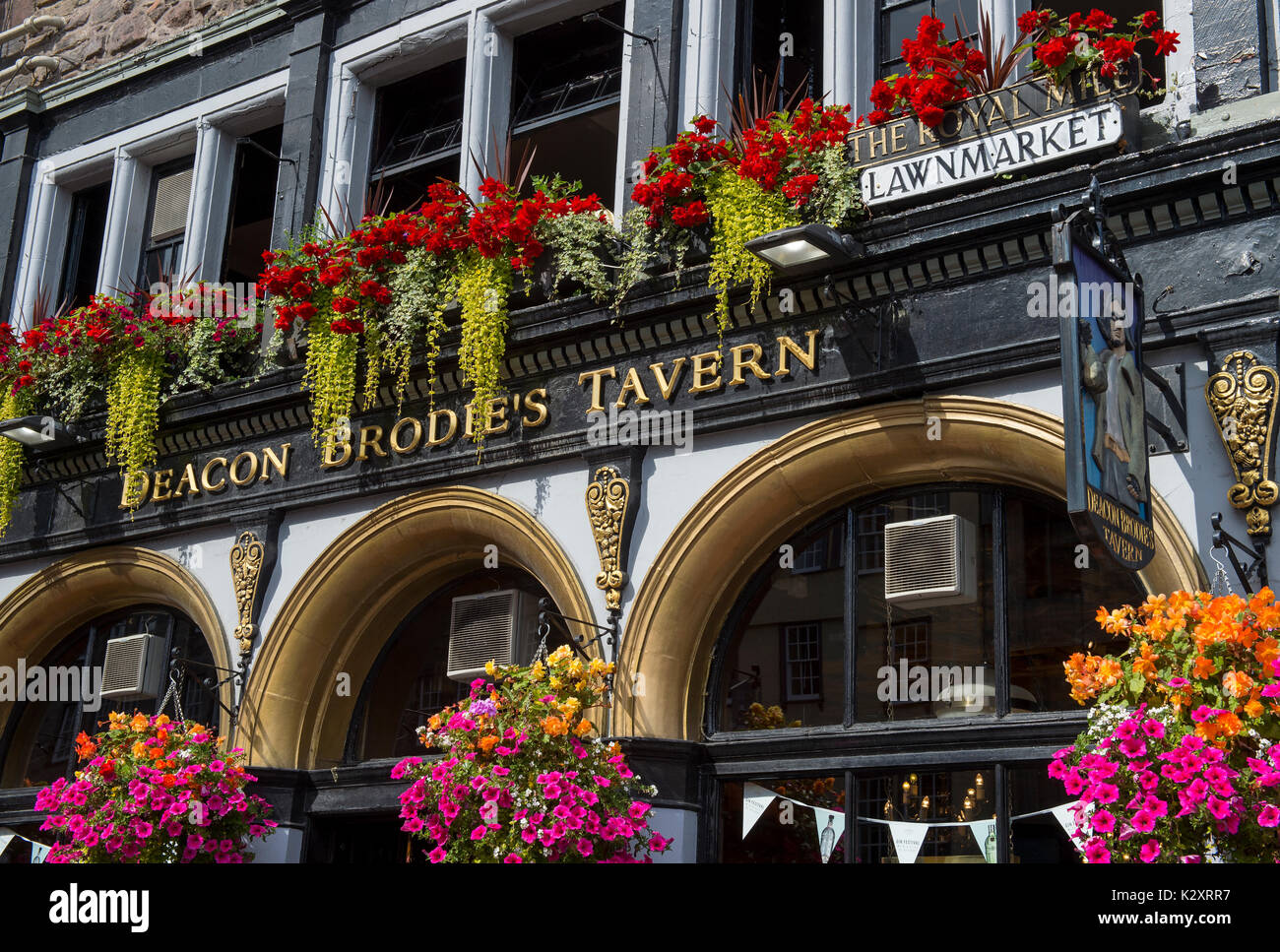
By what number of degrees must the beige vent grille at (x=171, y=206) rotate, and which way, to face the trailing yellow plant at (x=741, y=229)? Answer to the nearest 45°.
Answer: approximately 90° to its left

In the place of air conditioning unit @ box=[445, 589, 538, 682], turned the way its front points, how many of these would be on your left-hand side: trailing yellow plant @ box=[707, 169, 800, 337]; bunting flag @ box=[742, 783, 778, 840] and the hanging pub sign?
3

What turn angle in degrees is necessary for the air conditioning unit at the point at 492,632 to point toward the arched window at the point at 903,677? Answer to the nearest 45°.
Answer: approximately 90° to its left

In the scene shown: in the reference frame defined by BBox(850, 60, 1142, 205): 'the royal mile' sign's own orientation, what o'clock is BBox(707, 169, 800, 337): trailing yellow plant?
The trailing yellow plant is roughly at 2 o'clock from the 'the royal mile' sign.

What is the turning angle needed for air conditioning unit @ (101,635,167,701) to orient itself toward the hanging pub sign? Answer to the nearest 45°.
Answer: approximately 90° to its left

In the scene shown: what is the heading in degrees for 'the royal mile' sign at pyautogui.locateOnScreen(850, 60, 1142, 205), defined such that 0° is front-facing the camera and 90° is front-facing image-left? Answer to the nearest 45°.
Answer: approximately 45°

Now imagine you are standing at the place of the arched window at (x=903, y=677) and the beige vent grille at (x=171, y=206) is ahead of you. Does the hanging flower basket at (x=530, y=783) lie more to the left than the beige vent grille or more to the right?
left

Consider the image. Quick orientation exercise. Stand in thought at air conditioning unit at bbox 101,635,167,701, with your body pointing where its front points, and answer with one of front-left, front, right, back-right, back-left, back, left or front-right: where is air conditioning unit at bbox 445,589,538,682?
left
